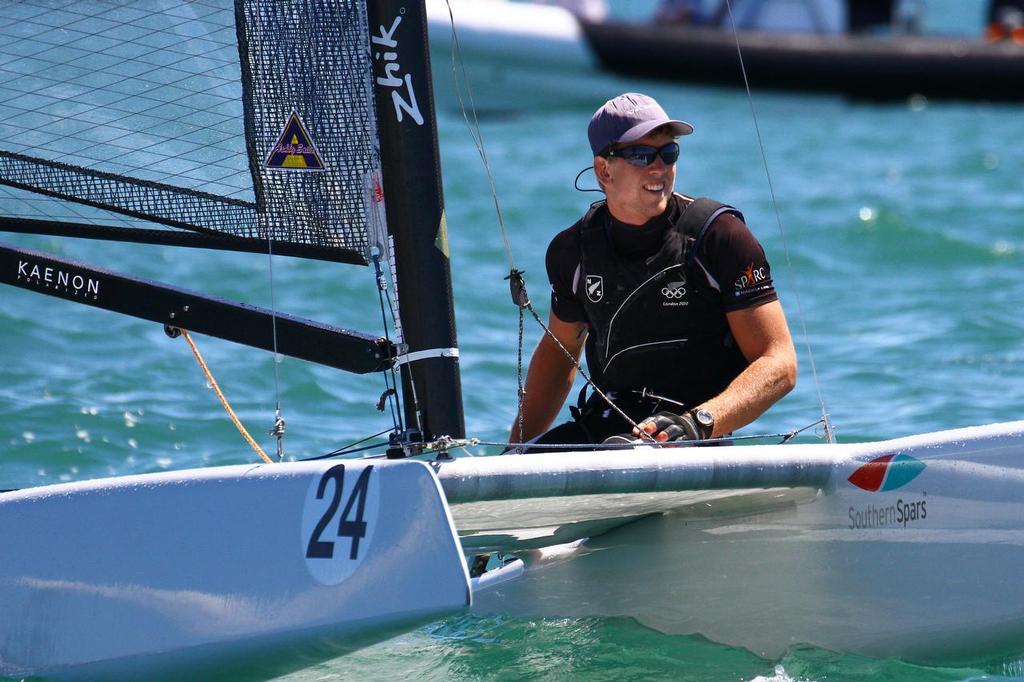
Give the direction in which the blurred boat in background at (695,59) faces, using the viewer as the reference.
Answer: facing to the left of the viewer

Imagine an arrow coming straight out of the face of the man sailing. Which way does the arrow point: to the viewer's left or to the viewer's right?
to the viewer's right

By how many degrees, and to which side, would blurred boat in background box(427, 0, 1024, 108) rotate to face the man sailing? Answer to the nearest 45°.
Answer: approximately 90° to its left
